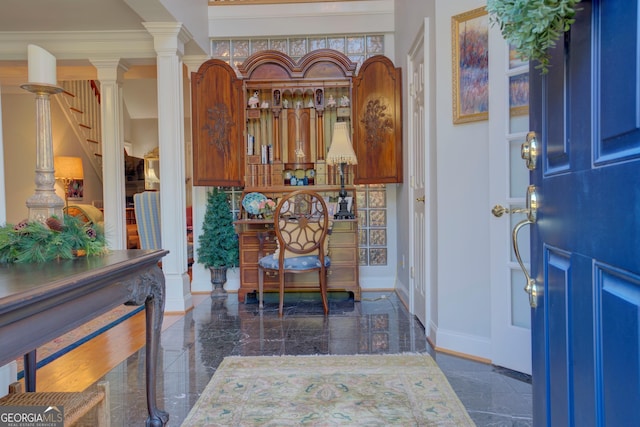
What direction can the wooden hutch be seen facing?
toward the camera

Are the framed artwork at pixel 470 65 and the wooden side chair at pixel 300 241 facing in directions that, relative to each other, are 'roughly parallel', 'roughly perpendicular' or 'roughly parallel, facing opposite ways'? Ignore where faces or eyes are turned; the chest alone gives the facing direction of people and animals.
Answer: roughly perpendicular

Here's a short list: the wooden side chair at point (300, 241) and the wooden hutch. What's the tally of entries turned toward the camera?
1

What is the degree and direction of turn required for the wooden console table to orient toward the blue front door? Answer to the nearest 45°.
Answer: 0° — it already faces it

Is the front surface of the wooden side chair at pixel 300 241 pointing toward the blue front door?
no

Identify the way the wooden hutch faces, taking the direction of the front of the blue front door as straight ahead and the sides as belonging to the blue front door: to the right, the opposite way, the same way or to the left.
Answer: to the left

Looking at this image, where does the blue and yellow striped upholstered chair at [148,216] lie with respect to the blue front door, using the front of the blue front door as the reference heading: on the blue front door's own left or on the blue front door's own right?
on the blue front door's own right

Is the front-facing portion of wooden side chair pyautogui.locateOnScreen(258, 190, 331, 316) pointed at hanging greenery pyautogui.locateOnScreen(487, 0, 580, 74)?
no

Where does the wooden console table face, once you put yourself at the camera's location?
facing the viewer and to the right of the viewer

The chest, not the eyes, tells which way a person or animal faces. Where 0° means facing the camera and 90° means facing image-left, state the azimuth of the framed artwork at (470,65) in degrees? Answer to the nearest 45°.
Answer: approximately 45°

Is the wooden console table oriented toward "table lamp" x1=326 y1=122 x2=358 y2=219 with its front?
no

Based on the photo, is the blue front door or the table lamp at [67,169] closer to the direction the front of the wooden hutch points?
the blue front door

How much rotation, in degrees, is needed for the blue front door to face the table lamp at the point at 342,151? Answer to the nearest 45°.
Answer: approximately 90° to its right

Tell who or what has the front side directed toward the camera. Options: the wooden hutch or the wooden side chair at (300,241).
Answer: the wooden hutch

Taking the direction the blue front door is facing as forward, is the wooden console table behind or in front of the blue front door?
in front
